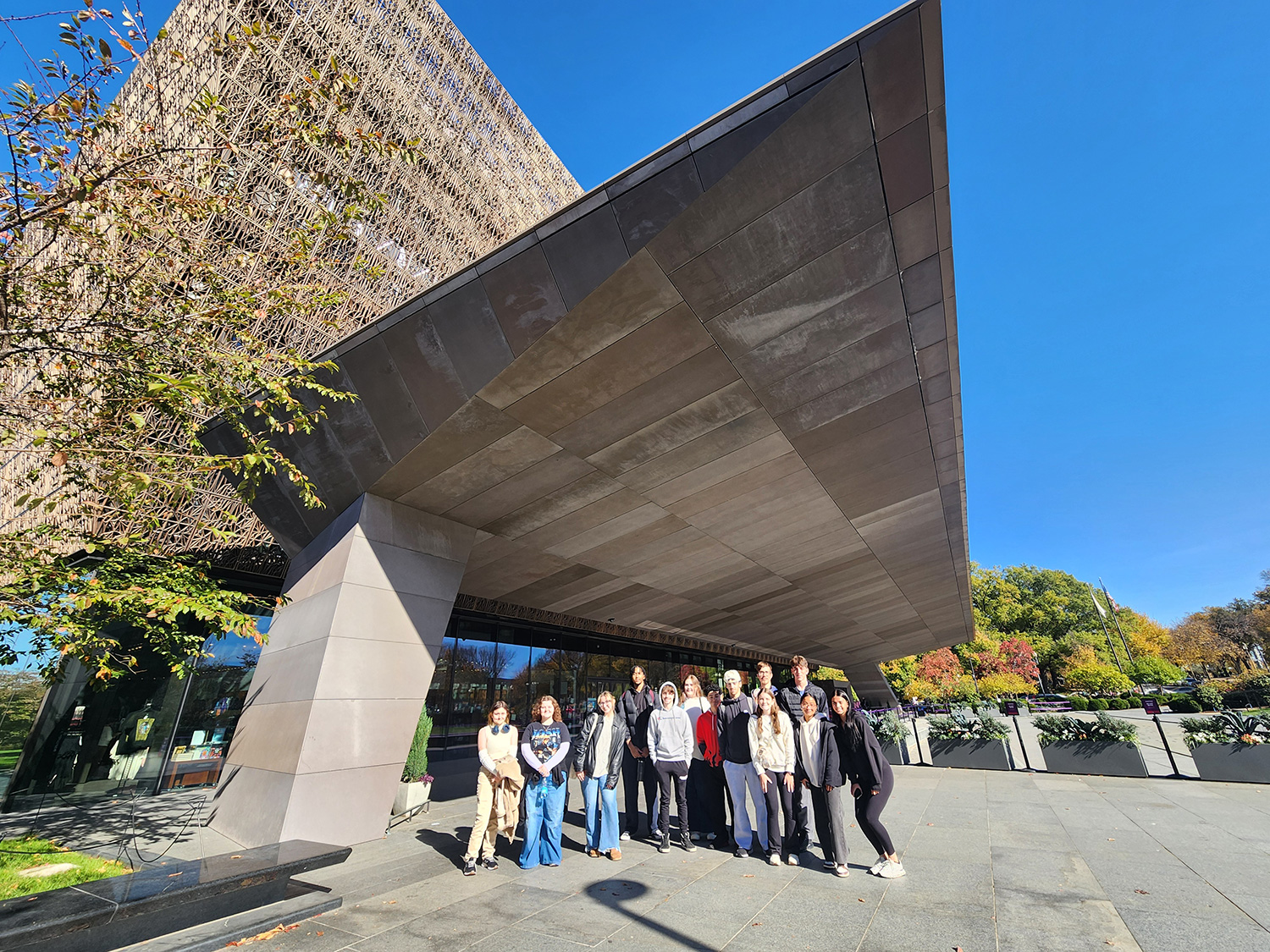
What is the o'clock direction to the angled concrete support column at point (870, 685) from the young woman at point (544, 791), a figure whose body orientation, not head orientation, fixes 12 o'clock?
The angled concrete support column is roughly at 7 o'clock from the young woman.

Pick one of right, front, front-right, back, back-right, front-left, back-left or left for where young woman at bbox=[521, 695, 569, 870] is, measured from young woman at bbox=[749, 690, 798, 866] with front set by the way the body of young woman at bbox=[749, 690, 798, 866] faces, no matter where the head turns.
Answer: right

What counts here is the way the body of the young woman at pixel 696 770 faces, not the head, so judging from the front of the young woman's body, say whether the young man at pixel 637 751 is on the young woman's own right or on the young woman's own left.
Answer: on the young woman's own right

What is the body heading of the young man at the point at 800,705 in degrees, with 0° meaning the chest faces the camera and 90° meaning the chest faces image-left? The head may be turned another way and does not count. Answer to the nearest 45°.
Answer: approximately 0°

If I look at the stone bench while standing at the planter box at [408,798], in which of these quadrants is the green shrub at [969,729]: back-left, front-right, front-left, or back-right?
back-left
